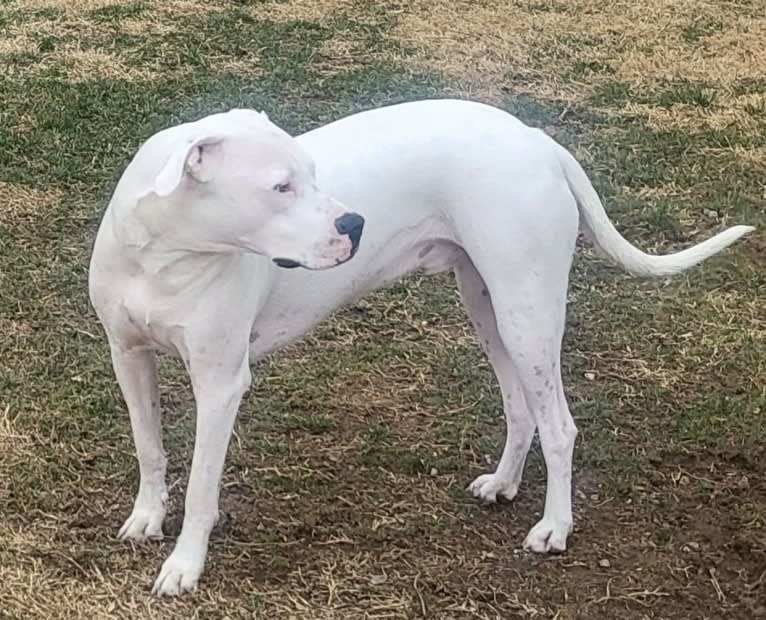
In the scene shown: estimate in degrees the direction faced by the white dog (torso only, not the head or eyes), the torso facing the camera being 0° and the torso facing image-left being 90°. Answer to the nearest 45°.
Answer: approximately 45°
